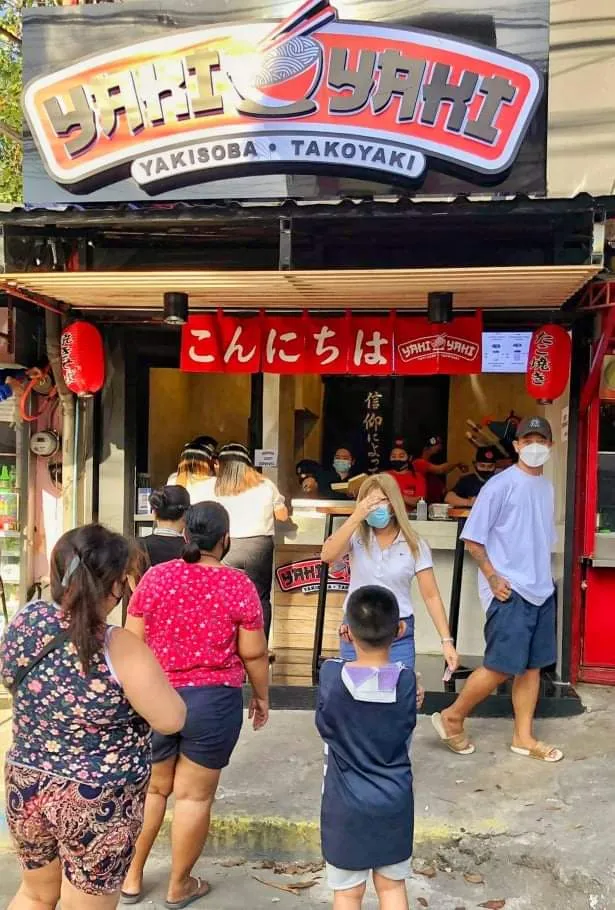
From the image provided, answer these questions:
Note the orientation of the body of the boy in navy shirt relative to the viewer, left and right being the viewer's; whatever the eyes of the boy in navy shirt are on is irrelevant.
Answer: facing away from the viewer

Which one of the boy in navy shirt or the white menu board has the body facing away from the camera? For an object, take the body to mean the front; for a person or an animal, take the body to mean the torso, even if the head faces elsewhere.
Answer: the boy in navy shirt

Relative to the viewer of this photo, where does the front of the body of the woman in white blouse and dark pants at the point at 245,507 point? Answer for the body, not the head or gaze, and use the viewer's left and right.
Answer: facing away from the viewer

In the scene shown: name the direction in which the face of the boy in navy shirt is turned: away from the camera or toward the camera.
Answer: away from the camera

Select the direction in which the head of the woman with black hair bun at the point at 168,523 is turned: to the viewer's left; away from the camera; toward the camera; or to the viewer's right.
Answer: away from the camera

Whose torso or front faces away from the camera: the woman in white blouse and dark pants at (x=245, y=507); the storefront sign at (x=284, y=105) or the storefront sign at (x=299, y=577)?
the woman in white blouse and dark pants

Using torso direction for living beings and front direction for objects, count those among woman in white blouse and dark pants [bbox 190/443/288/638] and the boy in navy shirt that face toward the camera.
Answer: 0

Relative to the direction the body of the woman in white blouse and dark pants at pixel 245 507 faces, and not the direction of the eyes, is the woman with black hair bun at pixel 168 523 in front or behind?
behind

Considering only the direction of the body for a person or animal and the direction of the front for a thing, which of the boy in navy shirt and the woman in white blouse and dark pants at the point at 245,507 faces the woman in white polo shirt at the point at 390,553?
the boy in navy shirt

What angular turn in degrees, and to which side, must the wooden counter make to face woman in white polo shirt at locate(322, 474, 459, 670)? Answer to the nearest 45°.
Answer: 0° — it already faces them

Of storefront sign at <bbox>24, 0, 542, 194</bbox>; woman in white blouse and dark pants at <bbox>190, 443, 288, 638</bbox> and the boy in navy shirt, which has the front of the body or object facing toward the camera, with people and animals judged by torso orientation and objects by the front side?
the storefront sign

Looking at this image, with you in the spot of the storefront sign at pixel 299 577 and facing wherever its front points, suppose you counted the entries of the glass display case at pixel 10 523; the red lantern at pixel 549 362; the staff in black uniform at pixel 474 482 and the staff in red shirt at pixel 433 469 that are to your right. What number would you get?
1

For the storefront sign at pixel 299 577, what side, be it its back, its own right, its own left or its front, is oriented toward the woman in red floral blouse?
front

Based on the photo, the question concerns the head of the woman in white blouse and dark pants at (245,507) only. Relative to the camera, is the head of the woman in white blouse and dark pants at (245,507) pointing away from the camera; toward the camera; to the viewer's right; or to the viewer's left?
away from the camera

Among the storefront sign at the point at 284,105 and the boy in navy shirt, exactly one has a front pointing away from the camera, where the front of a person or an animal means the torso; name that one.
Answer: the boy in navy shirt

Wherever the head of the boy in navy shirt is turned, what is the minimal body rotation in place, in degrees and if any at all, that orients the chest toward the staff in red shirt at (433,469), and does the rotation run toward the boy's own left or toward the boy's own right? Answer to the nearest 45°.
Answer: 0° — they already face them

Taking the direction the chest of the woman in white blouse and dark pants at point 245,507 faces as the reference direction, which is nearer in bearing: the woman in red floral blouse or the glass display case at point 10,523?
the glass display case
